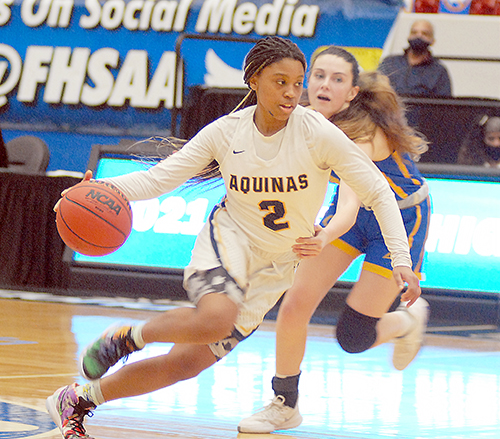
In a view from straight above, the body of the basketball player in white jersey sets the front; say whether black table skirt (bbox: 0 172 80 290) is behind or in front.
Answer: behind

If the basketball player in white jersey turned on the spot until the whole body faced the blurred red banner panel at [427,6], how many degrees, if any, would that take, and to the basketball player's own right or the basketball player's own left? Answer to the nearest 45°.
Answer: approximately 135° to the basketball player's own left
